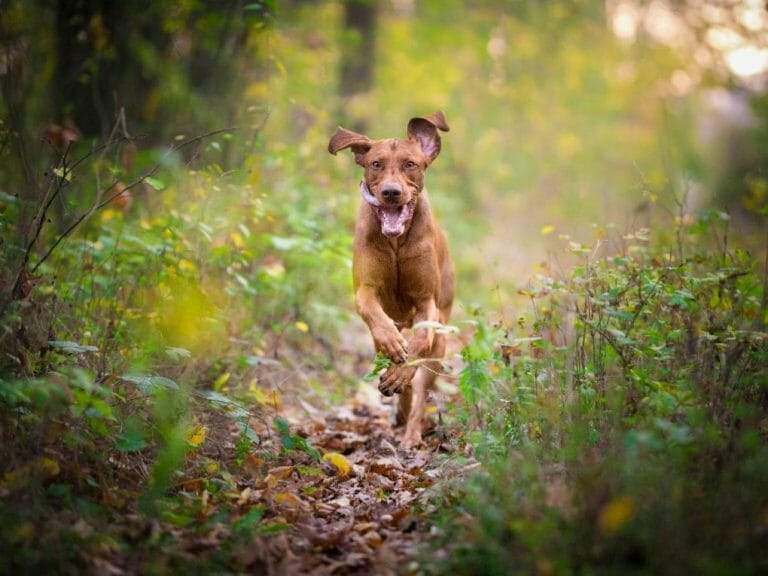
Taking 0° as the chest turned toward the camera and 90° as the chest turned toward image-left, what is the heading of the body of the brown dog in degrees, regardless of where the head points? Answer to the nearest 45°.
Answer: approximately 0°

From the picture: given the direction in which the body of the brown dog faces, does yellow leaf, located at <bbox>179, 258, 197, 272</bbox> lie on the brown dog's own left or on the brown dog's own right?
on the brown dog's own right

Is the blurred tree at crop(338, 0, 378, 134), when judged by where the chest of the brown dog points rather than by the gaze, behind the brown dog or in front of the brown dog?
behind

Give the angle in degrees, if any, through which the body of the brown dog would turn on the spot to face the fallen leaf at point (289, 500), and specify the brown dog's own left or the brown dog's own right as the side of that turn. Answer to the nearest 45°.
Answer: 0° — it already faces it
